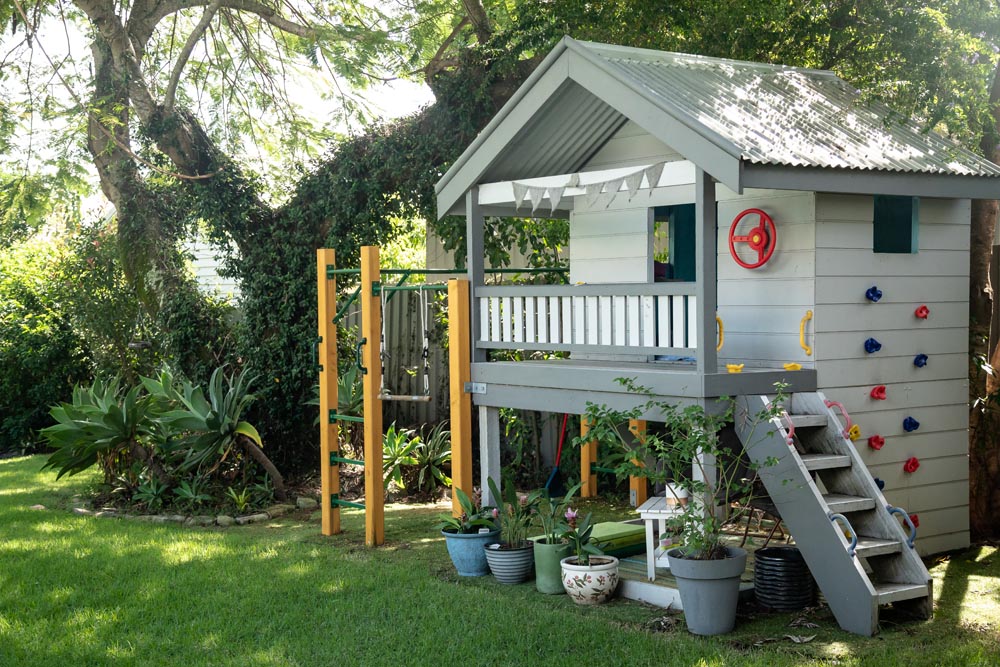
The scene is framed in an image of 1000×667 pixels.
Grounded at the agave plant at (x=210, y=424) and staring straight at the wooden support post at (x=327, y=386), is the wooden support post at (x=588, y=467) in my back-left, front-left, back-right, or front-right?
front-left

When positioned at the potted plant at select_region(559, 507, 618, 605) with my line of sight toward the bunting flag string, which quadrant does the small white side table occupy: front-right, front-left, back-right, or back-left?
front-right

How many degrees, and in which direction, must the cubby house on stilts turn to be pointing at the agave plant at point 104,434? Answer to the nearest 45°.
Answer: approximately 45° to its right

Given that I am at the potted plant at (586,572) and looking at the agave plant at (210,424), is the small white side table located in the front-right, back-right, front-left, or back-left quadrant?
back-right

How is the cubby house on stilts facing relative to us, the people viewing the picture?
facing the viewer and to the left of the viewer

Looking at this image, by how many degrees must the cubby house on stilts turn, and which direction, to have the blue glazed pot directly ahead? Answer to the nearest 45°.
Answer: approximately 45° to its right

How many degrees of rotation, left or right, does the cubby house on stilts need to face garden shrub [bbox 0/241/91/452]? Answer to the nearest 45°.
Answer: approximately 90° to its right

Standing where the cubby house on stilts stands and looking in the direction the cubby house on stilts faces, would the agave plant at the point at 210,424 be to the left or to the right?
on its right

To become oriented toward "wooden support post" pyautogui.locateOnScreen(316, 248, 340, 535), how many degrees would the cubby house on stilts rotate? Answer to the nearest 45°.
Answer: approximately 45° to its right

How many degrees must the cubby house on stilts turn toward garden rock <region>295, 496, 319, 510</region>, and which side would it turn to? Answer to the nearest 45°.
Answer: approximately 90° to its right
